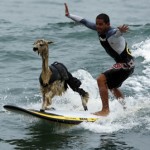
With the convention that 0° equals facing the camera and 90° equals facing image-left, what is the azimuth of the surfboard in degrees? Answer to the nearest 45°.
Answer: approximately 90°

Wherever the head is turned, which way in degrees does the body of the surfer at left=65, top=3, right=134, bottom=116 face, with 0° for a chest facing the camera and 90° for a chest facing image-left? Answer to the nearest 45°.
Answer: approximately 45°
